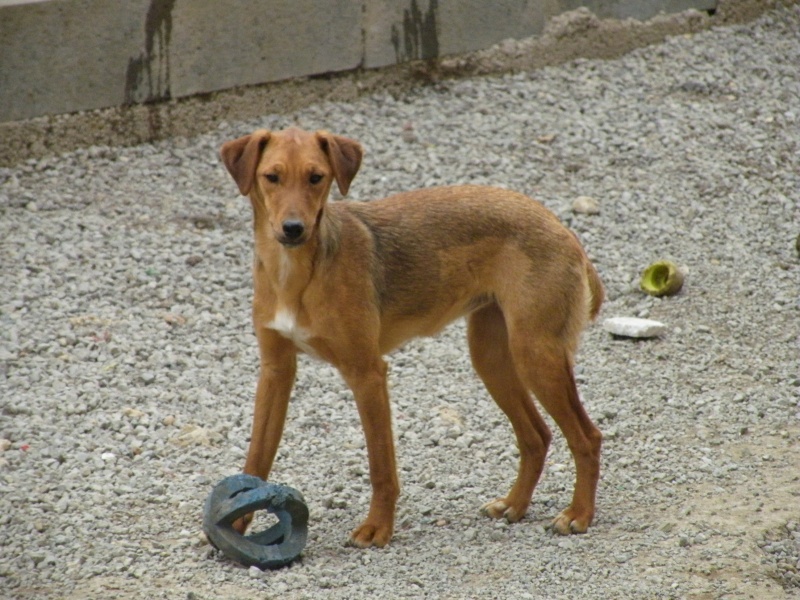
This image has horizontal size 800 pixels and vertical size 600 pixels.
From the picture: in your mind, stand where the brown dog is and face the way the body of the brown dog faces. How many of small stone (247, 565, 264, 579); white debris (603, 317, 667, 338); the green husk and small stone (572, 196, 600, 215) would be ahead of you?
1

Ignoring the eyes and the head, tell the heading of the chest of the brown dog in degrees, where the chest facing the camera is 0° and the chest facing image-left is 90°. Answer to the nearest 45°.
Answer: approximately 45°

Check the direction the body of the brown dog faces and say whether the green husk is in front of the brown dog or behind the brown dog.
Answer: behind

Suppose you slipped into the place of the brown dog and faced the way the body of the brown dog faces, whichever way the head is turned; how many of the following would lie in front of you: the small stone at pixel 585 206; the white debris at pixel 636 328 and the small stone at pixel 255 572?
1

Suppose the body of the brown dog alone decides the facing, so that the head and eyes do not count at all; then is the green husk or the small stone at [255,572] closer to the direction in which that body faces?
the small stone

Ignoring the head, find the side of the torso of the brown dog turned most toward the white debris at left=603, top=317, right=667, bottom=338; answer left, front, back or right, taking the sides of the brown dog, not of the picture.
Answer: back

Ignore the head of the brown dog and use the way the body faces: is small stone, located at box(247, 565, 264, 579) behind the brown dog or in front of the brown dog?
in front

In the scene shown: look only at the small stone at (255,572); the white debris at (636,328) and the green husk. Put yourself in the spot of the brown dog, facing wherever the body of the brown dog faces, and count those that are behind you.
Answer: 2

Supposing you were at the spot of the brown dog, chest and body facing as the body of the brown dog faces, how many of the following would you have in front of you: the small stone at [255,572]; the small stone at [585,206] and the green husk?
1
